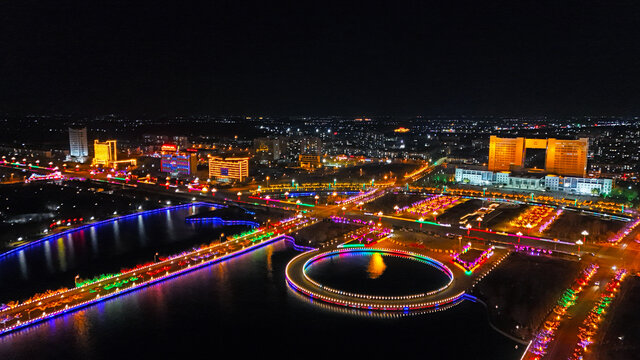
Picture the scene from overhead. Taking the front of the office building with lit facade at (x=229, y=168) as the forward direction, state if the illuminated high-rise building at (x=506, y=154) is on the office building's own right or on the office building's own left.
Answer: on the office building's own left

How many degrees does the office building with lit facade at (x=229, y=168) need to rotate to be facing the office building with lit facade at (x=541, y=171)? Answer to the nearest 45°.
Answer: approximately 90° to its left

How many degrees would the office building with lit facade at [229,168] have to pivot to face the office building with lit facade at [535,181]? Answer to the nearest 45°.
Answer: approximately 45° to its left

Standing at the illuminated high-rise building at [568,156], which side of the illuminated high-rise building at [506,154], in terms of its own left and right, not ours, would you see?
left

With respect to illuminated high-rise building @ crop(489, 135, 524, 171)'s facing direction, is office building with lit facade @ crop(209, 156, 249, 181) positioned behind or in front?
in front

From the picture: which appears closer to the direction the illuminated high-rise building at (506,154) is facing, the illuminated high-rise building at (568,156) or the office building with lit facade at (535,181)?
the office building with lit facade

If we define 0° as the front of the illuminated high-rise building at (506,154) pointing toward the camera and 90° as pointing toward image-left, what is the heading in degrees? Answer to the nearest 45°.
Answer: approximately 45°

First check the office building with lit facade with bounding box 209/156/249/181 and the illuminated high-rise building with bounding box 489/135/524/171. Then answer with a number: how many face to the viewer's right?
0

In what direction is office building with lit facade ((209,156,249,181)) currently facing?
toward the camera

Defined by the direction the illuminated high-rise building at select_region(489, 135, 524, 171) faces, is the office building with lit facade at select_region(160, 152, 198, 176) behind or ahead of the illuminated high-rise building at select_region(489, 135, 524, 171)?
ahead

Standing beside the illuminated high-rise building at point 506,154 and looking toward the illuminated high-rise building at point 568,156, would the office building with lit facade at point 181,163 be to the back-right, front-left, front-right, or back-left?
back-right

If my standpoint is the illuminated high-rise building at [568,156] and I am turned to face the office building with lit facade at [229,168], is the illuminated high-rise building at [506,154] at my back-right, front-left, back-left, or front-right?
front-right
